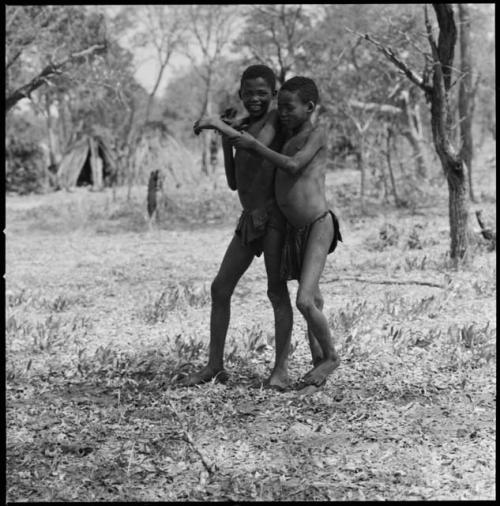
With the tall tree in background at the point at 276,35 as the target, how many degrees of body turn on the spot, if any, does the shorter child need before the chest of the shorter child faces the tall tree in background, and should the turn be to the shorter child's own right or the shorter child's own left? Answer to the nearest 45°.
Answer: approximately 135° to the shorter child's own right

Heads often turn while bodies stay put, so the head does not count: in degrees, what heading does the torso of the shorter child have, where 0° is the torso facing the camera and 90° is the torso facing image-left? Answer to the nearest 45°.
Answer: approximately 45°

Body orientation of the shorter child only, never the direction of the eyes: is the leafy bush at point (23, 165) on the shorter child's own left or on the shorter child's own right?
on the shorter child's own right

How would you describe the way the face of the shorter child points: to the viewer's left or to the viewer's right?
to the viewer's left

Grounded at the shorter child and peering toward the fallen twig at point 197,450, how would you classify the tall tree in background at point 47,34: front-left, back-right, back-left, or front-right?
back-right

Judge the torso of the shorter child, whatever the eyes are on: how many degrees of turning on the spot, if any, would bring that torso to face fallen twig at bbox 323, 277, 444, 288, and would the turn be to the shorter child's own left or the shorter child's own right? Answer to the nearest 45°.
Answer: approximately 135° to the shorter child's own right

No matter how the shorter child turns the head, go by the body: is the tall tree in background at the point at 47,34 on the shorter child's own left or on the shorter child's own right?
on the shorter child's own right
